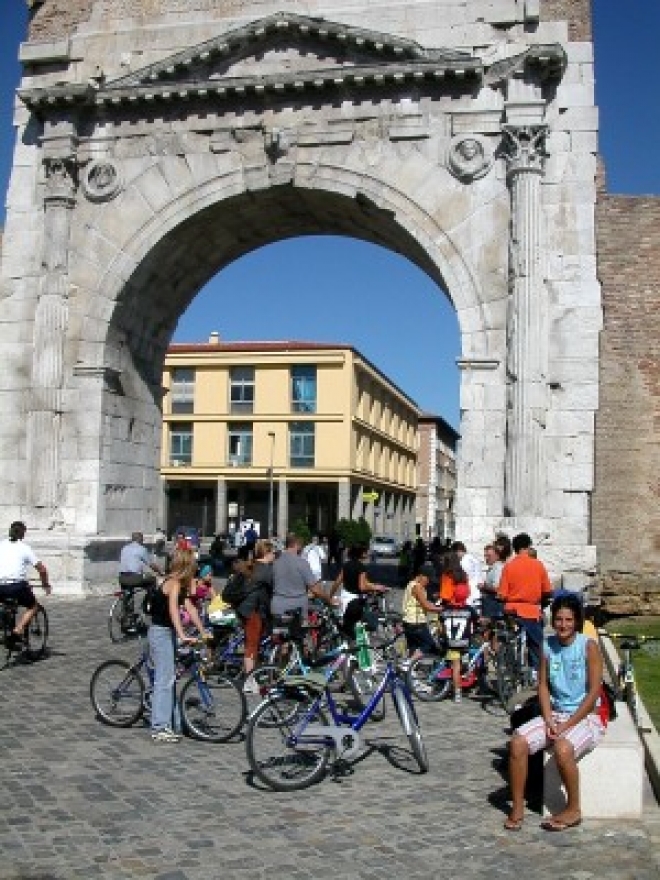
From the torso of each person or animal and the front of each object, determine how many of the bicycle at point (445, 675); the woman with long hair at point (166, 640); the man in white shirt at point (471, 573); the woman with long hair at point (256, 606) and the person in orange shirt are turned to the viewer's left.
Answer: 1

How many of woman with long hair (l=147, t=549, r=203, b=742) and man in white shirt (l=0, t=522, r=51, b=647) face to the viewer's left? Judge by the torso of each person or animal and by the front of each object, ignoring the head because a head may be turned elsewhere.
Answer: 0

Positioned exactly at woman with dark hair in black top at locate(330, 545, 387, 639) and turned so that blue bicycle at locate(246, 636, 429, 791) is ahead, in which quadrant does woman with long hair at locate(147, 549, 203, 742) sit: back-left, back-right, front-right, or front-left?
front-right

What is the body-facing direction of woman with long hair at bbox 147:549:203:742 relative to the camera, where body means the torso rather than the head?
to the viewer's right

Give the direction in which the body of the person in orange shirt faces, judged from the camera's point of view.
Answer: away from the camera

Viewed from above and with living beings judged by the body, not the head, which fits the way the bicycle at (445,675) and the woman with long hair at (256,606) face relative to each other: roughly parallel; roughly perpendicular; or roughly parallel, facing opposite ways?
roughly parallel

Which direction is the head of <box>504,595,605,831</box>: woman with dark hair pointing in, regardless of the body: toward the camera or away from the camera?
toward the camera
